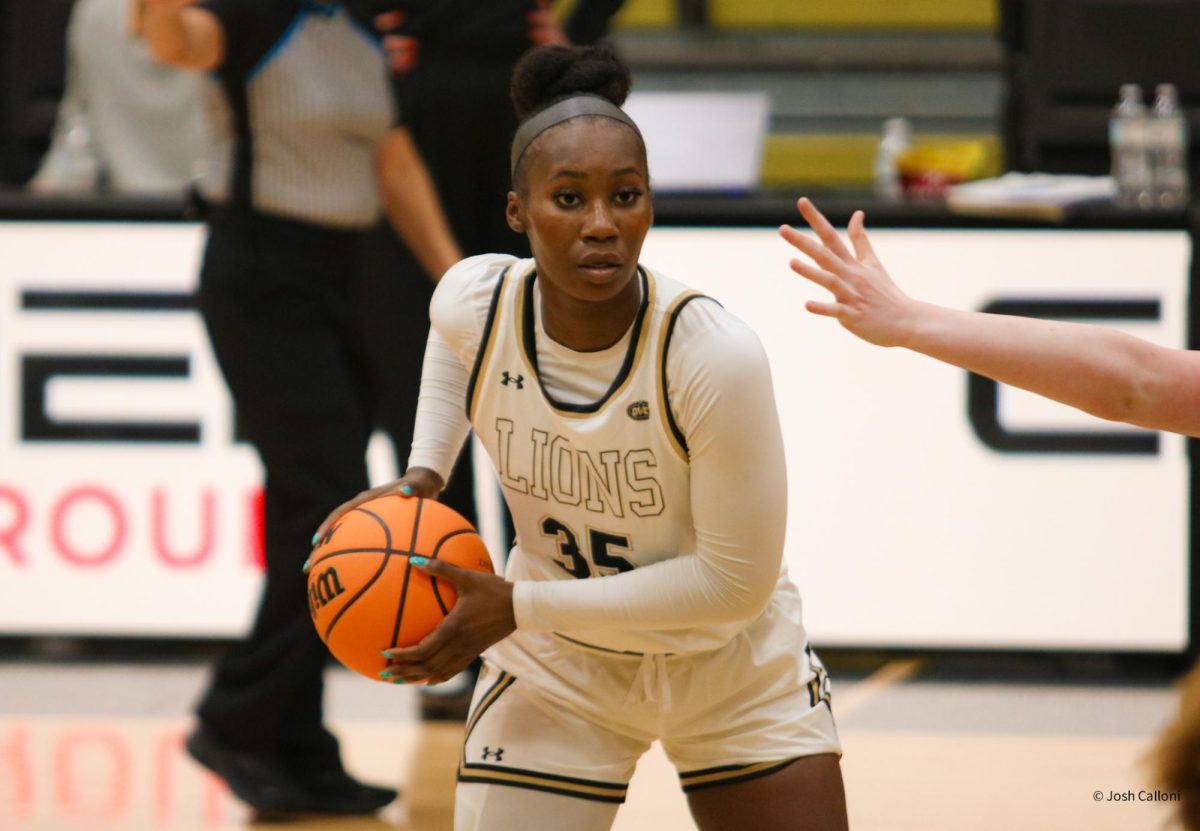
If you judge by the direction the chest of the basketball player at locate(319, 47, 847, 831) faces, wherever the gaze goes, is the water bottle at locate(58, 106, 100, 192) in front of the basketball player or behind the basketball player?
behind

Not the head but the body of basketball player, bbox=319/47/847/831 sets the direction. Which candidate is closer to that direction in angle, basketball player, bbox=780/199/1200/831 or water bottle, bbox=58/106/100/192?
the basketball player

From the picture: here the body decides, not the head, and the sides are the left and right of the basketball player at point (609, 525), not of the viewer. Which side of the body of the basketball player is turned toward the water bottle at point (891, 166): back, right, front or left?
back

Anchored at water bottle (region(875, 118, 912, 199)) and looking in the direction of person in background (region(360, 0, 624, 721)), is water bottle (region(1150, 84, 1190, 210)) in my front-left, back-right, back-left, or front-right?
back-left

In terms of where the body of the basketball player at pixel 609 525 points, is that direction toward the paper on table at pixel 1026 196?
no

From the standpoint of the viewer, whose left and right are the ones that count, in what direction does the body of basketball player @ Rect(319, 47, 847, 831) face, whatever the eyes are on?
facing the viewer

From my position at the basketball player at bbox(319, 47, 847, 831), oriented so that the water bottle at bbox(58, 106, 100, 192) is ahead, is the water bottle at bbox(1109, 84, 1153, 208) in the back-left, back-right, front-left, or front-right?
front-right

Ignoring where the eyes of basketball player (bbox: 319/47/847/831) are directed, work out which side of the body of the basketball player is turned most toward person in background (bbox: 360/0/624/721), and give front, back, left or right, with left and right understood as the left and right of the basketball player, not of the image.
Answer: back

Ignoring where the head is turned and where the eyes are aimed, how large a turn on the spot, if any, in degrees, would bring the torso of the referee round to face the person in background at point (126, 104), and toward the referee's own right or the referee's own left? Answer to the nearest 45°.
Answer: approximately 135° to the referee's own left

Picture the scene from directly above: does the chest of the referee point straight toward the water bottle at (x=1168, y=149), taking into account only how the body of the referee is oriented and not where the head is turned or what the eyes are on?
no

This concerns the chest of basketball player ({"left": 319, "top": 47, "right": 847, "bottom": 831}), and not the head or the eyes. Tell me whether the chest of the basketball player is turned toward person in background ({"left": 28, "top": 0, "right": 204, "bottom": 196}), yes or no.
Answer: no

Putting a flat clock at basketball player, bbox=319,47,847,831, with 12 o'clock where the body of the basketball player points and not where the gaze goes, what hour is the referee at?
The referee is roughly at 5 o'clock from the basketball player.

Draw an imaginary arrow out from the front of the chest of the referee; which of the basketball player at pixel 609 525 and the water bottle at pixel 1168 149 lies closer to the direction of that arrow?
the basketball player

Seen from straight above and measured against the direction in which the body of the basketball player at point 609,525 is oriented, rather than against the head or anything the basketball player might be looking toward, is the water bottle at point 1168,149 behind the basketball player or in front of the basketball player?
behind
